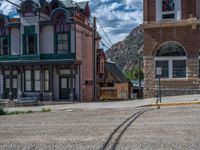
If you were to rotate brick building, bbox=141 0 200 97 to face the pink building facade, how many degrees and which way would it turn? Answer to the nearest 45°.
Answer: approximately 135° to its right

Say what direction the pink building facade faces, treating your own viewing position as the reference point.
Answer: facing the viewer

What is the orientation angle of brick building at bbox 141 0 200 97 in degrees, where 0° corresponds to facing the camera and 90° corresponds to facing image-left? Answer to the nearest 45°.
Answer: approximately 0°

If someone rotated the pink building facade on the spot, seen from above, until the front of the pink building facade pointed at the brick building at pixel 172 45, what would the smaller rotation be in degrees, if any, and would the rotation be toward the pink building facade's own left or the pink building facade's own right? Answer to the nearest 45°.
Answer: approximately 45° to the pink building facade's own left

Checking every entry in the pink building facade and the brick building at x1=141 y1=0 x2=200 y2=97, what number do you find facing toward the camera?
2
